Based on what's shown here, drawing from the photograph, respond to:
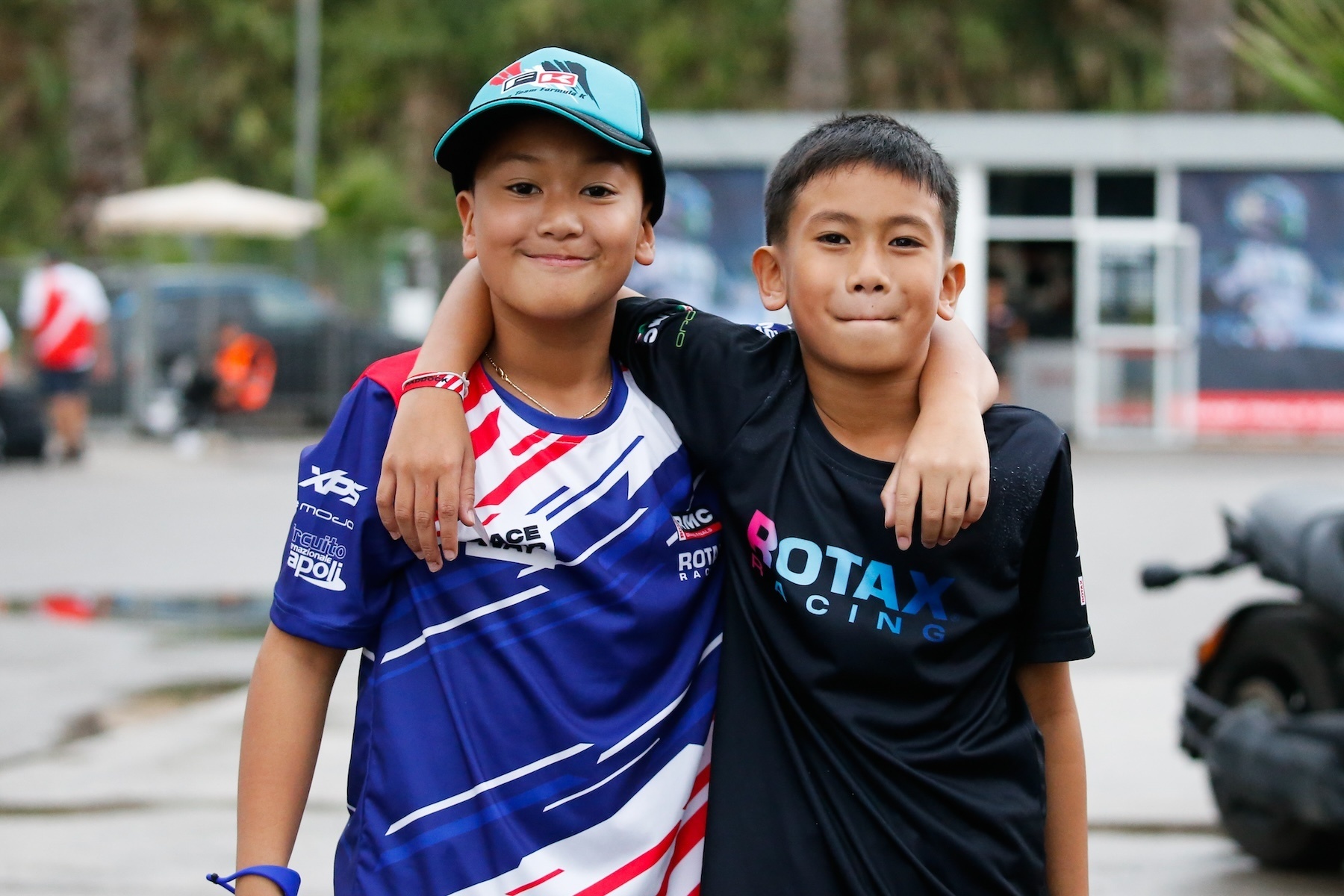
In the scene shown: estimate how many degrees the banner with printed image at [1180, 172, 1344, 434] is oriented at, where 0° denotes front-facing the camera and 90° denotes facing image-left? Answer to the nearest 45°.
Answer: approximately 0°

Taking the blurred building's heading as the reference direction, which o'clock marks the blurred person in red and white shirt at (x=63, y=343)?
The blurred person in red and white shirt is roughly at 2 o'clock from the blurred building.

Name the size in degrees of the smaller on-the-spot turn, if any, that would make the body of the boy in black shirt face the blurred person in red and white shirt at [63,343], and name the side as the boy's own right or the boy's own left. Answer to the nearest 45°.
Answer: approximately 135° to the boy's own right

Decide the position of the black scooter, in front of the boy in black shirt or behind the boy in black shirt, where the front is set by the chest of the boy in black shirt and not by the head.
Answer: behind

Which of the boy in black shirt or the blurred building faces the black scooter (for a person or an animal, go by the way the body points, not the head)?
the blurred building

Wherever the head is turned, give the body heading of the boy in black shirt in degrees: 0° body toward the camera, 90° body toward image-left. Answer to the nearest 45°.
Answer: approximately 0°
